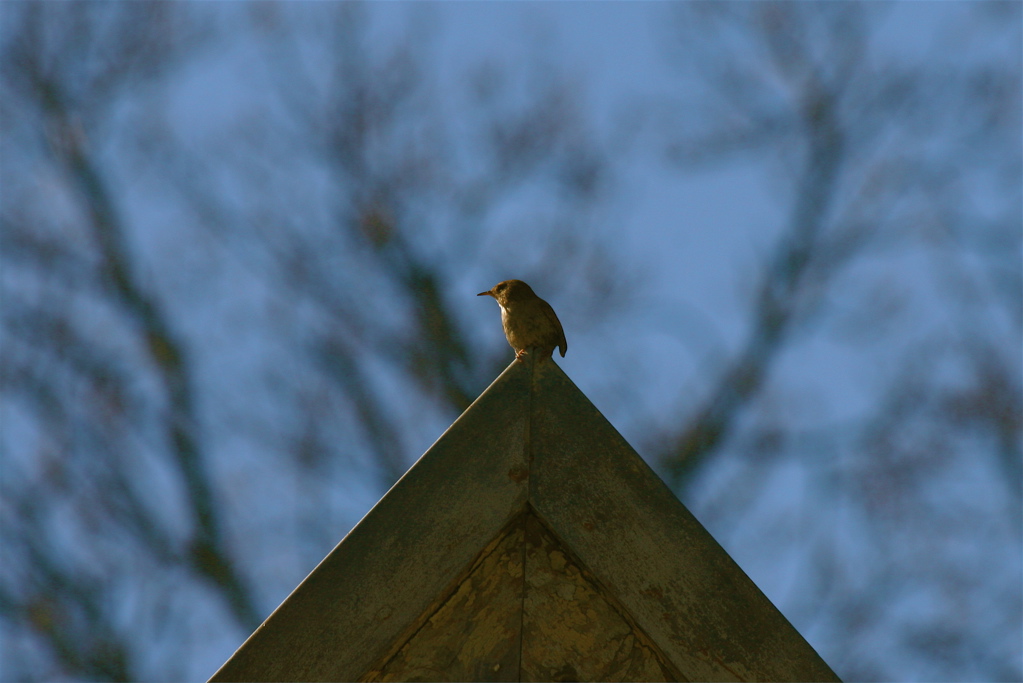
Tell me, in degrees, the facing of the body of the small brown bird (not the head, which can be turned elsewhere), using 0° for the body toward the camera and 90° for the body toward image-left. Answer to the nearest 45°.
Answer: approximately 90°
